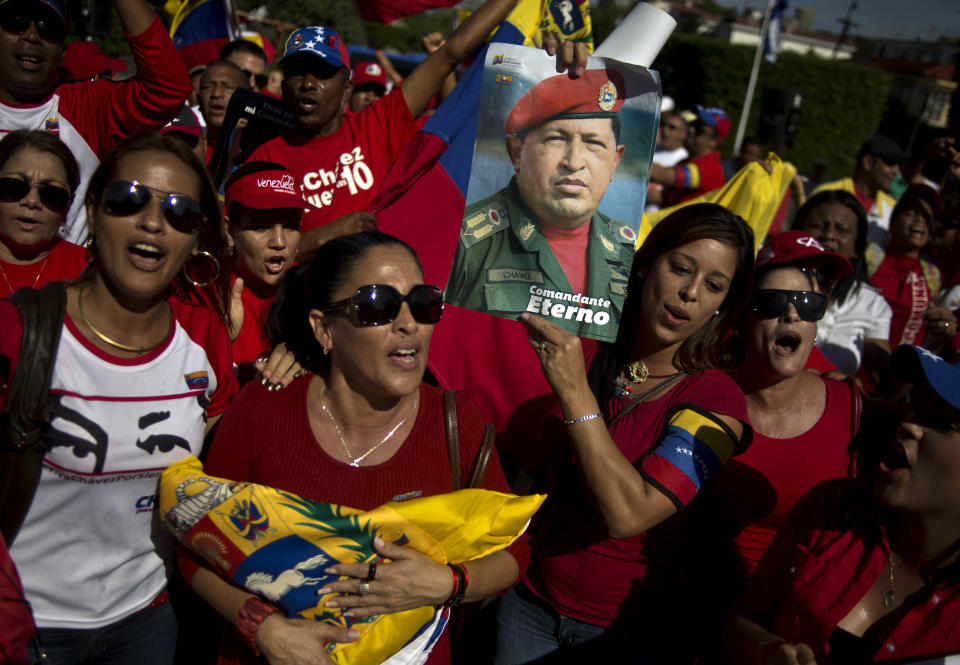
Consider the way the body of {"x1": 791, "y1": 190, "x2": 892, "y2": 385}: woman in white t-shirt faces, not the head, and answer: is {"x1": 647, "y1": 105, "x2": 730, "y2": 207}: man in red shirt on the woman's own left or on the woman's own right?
on the woman's own right

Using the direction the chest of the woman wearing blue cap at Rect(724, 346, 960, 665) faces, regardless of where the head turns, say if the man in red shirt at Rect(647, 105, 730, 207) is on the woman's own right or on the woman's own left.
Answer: on the woman's own right

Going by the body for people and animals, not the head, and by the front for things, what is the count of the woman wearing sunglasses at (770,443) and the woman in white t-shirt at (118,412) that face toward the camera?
2

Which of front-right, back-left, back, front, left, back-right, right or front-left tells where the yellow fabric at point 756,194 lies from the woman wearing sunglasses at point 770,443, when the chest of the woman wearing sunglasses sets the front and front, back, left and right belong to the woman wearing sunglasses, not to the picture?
back

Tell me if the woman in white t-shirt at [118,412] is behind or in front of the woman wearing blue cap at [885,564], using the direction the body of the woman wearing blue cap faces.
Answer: in front

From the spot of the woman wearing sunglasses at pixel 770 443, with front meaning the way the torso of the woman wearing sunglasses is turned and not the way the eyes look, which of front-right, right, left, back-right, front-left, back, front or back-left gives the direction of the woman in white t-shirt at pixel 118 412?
front-right

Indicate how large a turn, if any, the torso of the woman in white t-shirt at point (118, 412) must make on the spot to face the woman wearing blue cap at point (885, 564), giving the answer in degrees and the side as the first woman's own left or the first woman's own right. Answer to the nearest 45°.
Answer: approximately 45° to the first woman's own left
